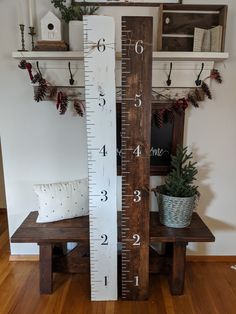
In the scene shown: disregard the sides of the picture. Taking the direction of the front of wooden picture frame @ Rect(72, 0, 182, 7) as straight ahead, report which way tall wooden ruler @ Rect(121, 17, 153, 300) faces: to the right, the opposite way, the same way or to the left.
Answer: the same way

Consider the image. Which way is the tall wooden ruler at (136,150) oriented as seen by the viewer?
toward the camera

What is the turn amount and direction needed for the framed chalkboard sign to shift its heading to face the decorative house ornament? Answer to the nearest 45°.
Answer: approximately 90° to its right

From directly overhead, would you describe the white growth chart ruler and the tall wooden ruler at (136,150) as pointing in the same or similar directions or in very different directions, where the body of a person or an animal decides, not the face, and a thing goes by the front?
same or similar directions

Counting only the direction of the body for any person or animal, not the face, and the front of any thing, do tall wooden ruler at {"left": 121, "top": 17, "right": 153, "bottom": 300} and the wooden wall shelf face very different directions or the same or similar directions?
same or similar directions

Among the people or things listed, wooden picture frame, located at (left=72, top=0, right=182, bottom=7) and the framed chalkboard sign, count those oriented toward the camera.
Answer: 2

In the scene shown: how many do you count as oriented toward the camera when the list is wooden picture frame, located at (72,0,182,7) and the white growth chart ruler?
2

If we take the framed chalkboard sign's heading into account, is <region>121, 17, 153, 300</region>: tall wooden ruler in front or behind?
in front

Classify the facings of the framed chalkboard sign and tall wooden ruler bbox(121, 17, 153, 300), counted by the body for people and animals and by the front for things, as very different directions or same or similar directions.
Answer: same or similar directions

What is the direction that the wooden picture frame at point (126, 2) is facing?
toward the camera
